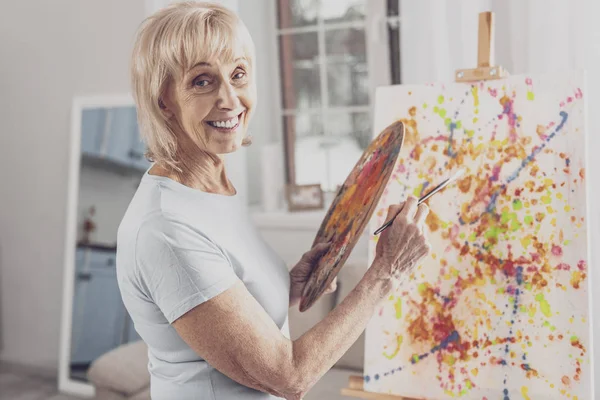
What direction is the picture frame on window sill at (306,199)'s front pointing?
toward the camera

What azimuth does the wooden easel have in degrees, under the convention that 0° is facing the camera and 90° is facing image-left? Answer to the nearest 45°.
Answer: approximately 45°

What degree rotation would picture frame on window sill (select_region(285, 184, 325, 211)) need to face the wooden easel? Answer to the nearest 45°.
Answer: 0° — it already faces it

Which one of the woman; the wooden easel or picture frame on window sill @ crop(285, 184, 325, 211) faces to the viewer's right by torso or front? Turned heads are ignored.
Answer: the woman

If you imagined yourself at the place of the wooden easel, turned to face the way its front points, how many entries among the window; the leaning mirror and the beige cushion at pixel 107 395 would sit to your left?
0

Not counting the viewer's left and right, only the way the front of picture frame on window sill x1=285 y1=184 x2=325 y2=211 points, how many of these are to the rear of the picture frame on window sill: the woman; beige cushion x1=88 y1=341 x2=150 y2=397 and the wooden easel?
0

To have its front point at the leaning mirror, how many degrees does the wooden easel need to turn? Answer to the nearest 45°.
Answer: approximately 90° to its right

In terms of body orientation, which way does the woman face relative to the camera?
to the viewer's right

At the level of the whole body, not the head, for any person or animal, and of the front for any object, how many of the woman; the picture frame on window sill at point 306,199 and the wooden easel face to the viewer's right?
1

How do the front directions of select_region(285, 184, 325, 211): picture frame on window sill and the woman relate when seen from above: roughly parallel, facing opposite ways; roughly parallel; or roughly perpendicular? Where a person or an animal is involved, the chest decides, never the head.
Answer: roughly perpendicular

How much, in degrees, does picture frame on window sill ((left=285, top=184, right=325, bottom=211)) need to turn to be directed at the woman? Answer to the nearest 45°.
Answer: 0° — it already faces them

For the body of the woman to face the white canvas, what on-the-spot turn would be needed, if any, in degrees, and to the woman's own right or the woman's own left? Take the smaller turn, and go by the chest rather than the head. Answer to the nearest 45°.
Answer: approximately 45° to the woman's own left

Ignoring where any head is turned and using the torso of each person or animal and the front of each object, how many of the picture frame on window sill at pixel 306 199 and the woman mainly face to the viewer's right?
1

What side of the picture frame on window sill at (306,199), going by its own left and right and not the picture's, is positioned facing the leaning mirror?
right

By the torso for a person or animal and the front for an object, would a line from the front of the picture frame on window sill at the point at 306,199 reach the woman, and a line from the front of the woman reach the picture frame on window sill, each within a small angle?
no
